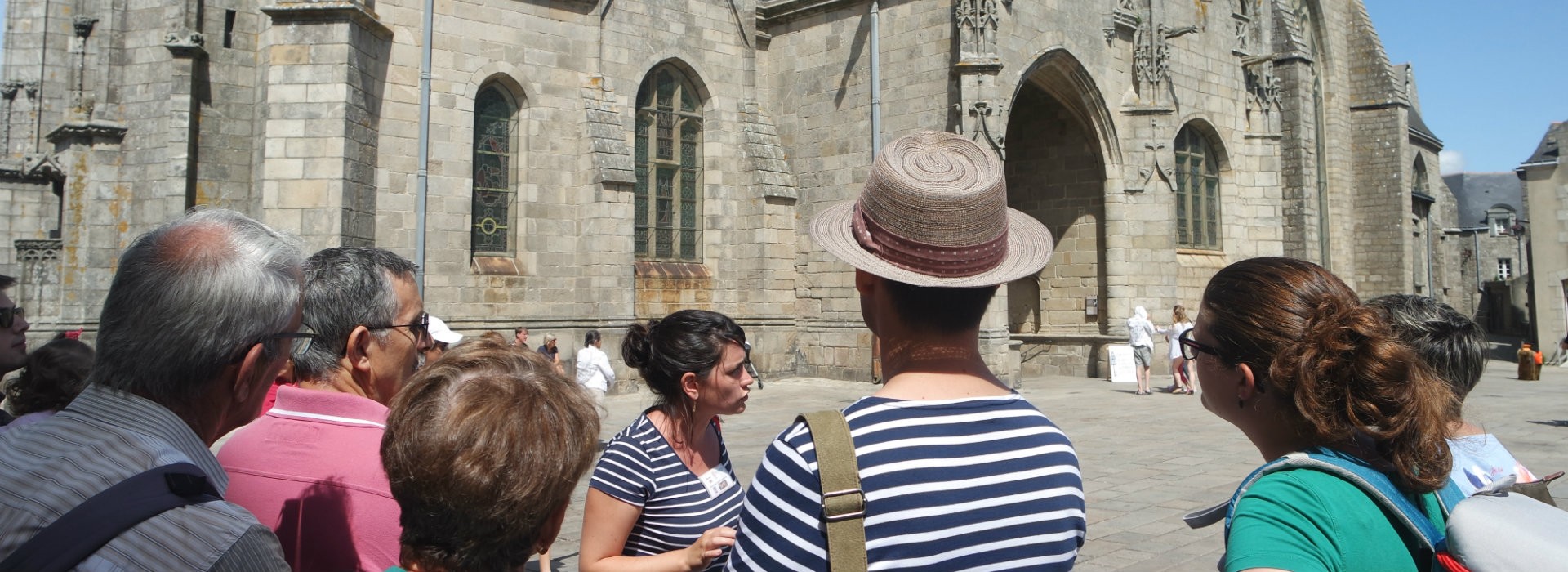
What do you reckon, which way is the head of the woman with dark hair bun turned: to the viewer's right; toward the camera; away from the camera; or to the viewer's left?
to the viewer's right

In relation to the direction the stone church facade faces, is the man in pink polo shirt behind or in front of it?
in front

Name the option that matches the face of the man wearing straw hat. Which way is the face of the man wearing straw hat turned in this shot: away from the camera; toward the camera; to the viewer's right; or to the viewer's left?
away from the camera

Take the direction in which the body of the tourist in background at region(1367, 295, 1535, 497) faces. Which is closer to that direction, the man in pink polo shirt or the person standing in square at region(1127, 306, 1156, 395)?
the person standing in square

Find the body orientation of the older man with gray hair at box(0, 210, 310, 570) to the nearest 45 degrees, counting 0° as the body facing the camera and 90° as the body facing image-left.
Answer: approximately 225°

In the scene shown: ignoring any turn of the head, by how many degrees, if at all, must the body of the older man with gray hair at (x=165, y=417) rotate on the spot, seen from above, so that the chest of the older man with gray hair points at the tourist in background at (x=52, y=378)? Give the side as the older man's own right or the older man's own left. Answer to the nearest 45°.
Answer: approximately 45° to the older man's own left

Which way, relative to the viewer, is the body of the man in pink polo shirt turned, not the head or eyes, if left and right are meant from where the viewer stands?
facing away from the viewer and to the right of the viewer
